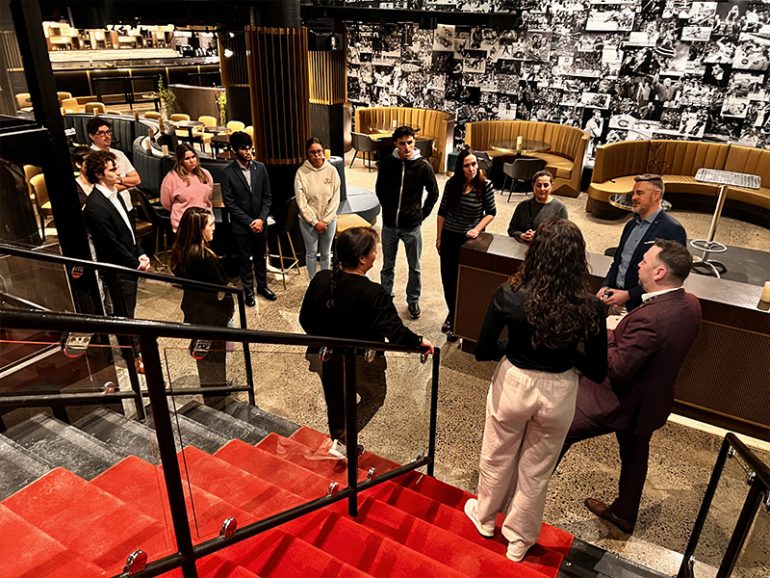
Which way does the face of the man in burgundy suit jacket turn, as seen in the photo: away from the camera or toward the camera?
away from the camera

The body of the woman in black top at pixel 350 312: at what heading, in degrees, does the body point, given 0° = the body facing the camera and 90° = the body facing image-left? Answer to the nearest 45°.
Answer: approximately 225°

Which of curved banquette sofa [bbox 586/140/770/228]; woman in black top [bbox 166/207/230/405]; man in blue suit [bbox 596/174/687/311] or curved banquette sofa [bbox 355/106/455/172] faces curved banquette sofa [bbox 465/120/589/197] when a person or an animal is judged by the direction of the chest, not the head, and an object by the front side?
the woman in black top

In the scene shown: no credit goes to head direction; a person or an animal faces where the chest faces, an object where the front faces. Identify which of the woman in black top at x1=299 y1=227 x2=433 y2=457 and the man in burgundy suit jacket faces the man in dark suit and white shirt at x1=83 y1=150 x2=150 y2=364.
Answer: the man in burgundy suit jacket

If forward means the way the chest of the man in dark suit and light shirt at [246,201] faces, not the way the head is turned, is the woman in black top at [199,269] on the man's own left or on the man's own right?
on the man's own right

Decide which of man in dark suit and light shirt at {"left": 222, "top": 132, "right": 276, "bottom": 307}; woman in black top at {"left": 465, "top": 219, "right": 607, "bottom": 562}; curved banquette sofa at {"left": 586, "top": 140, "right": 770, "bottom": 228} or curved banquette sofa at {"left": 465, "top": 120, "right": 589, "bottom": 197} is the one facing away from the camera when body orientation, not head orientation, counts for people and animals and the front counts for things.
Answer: the woman in black top

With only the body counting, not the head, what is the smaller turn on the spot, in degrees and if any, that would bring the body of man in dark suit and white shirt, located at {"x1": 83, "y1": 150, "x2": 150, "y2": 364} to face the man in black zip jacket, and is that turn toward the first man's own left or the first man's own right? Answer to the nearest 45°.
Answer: approximately 45° to the first man's own left

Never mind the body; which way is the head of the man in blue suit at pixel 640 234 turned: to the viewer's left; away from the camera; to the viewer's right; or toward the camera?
to the viewer's left

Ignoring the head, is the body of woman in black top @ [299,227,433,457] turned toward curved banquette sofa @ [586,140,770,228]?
yes

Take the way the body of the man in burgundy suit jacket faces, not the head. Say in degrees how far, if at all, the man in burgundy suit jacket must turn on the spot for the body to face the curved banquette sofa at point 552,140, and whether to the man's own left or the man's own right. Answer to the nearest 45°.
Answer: approximately 90° to the man's own right

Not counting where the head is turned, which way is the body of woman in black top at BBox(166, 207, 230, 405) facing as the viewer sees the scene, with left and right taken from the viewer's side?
facing away from the viewer and to the right of the viewer

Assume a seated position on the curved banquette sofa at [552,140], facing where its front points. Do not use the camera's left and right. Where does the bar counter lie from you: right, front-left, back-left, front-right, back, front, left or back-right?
front-left

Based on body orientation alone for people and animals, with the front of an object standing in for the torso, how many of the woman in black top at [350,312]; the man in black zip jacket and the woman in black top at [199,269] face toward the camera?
1

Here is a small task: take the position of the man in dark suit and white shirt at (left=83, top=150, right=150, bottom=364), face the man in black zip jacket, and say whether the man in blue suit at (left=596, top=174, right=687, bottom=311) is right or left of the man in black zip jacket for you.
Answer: right

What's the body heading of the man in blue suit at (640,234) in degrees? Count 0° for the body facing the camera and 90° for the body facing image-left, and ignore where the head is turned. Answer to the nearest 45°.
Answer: approximately 45°

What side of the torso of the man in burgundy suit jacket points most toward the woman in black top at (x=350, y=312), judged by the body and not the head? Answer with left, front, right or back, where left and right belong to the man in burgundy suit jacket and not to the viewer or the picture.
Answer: front
